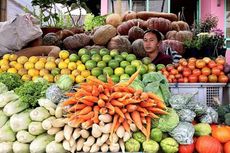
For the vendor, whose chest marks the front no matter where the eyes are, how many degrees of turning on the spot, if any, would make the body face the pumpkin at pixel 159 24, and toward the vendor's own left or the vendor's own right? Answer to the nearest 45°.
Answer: approximately 135° to the vendor's own right

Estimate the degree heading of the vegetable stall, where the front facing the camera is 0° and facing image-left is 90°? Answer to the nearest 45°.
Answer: approximately 0°

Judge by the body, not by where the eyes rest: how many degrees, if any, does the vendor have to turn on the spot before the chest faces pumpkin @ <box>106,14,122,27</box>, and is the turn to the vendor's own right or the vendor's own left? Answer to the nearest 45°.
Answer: approximately 135° to the vendor's own right

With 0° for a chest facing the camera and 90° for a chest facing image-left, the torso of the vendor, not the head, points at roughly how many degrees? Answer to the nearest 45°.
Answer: approximately 45°

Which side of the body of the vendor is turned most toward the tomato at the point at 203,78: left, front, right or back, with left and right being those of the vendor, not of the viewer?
left
